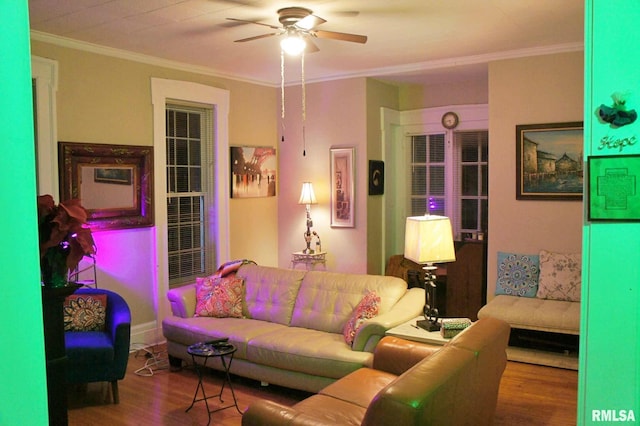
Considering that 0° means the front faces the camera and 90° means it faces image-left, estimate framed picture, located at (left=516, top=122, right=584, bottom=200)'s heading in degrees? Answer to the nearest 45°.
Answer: approximately 45°

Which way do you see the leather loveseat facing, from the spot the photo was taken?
facing away from the viewer and to the left of the viewer

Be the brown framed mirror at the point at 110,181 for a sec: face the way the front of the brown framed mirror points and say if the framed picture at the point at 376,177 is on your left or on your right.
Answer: on your left

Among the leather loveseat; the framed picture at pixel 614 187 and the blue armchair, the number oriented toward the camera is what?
2

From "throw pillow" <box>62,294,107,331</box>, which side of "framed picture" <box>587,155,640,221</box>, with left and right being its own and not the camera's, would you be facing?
right

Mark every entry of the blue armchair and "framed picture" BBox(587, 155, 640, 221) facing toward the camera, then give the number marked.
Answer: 2

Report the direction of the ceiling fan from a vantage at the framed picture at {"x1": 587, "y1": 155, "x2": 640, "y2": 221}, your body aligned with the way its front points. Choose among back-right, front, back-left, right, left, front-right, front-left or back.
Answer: back-right
